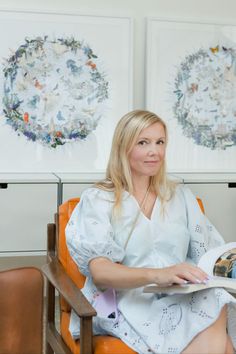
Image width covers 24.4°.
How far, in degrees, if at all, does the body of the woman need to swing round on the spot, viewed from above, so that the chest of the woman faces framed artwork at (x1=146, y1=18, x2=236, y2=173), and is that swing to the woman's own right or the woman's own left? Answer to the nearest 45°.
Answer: approximately 135° to the woman's own left

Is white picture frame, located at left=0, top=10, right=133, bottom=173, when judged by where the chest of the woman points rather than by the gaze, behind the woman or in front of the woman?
behind

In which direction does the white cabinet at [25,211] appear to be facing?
toward the camera

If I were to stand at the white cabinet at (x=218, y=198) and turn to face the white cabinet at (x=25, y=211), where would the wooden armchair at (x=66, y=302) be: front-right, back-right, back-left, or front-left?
front-left

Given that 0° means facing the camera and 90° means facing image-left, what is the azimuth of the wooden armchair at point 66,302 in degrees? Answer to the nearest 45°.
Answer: approximately 315°

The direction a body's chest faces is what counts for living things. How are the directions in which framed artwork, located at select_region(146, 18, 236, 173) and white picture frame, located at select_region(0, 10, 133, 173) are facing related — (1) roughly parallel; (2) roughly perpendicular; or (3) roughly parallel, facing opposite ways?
roughly parallel

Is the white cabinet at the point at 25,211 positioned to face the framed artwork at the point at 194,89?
no

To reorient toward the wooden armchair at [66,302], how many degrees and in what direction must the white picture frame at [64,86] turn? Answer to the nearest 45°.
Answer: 0° — it already faces it

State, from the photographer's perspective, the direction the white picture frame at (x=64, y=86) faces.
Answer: facing the viewer

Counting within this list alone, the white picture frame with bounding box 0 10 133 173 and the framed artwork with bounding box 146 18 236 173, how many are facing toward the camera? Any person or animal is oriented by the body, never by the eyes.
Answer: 2

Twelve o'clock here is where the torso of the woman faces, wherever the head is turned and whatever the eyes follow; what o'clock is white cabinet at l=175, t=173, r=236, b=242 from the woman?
The white cabinet is roughly at 8 o'clock from the woman.

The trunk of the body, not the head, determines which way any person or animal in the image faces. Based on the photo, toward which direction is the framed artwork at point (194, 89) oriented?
toward the camera

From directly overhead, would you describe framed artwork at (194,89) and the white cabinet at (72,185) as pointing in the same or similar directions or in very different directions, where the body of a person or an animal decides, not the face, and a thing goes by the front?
same or similar directions

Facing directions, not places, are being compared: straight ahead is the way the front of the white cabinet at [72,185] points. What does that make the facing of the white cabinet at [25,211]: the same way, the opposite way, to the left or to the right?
the same way

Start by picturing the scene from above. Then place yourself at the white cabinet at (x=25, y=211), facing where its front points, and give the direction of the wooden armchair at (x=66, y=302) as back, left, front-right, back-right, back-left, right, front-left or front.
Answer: front

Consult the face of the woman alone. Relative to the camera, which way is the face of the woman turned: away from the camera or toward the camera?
toward the camera

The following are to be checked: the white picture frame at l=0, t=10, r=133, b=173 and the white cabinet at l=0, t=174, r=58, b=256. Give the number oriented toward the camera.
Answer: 2

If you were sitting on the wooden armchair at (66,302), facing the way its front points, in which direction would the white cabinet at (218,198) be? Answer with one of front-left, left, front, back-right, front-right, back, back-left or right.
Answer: left
